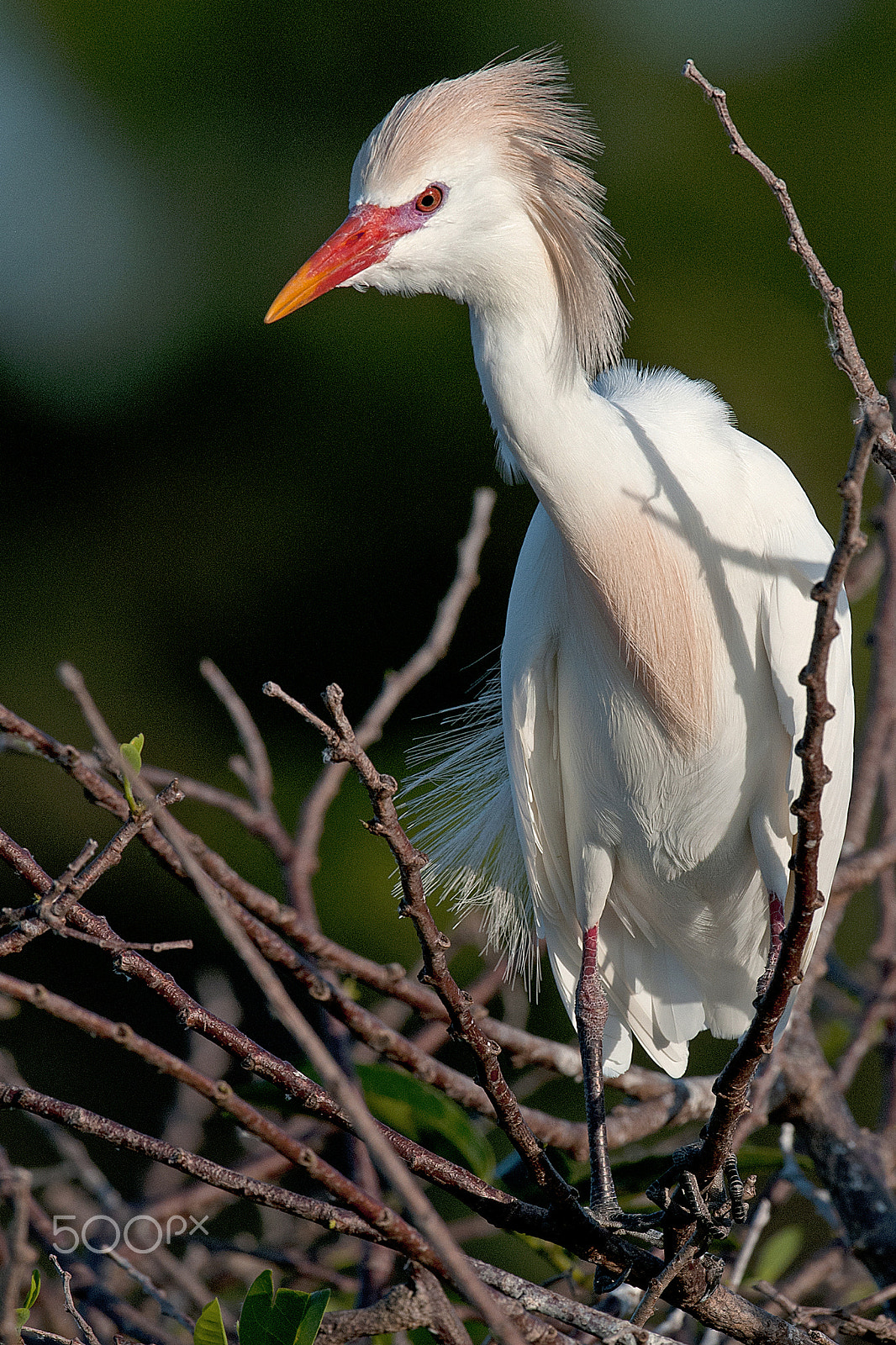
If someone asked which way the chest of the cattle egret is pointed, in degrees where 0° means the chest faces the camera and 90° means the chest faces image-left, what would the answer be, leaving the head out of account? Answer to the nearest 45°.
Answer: approximately 0°

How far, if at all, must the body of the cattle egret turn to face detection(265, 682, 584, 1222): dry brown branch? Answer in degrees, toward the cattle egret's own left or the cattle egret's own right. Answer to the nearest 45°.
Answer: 0° — it already faces it
